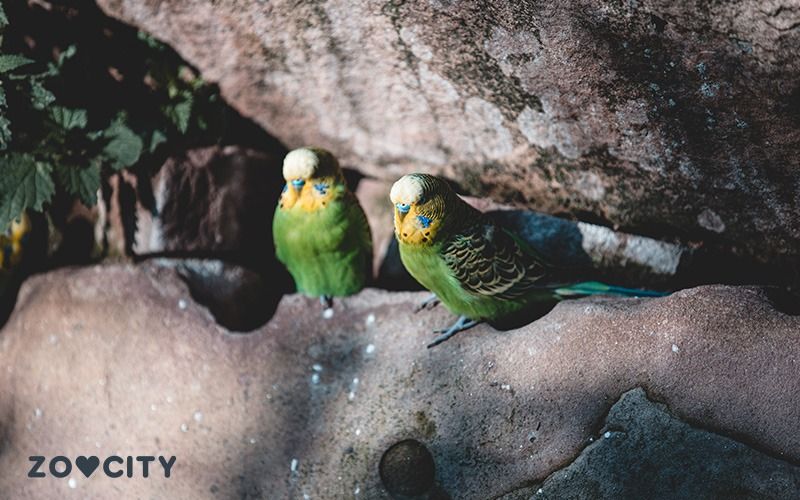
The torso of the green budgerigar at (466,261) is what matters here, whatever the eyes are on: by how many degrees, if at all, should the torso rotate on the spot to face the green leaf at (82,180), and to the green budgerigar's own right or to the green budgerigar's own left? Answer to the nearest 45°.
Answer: approximately 45° to the green budgerigar's own right

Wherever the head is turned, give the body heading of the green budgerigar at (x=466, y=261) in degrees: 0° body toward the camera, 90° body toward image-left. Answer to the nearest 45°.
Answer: approximately 45°

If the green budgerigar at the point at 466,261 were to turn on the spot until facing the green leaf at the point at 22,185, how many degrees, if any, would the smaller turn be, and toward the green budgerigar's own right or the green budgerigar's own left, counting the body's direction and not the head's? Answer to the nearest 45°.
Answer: approximately 45° to the green budgerigar's own right

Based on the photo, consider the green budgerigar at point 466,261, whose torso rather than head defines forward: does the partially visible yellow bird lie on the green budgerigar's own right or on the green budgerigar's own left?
on the green budgerigar's own right

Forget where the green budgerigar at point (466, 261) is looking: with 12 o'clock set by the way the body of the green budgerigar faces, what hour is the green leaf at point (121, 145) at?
The green leaf is roughly at 2 o'clock from the green budgerigar.

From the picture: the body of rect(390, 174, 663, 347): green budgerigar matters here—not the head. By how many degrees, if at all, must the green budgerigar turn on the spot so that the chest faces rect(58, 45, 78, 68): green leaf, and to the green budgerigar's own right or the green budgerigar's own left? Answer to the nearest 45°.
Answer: approximately 45° to the green budgerigar's own right

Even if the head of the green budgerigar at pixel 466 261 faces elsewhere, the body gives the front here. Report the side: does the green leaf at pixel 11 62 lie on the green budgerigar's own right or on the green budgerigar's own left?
on the green budgerigar's own right

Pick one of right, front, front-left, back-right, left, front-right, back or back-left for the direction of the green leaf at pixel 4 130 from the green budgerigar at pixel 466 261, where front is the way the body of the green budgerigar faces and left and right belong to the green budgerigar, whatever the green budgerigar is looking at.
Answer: front-right

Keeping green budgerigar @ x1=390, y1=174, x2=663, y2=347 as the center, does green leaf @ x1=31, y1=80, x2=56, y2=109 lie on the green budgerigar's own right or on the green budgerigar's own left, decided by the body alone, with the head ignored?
on the green budgerigar's own right
